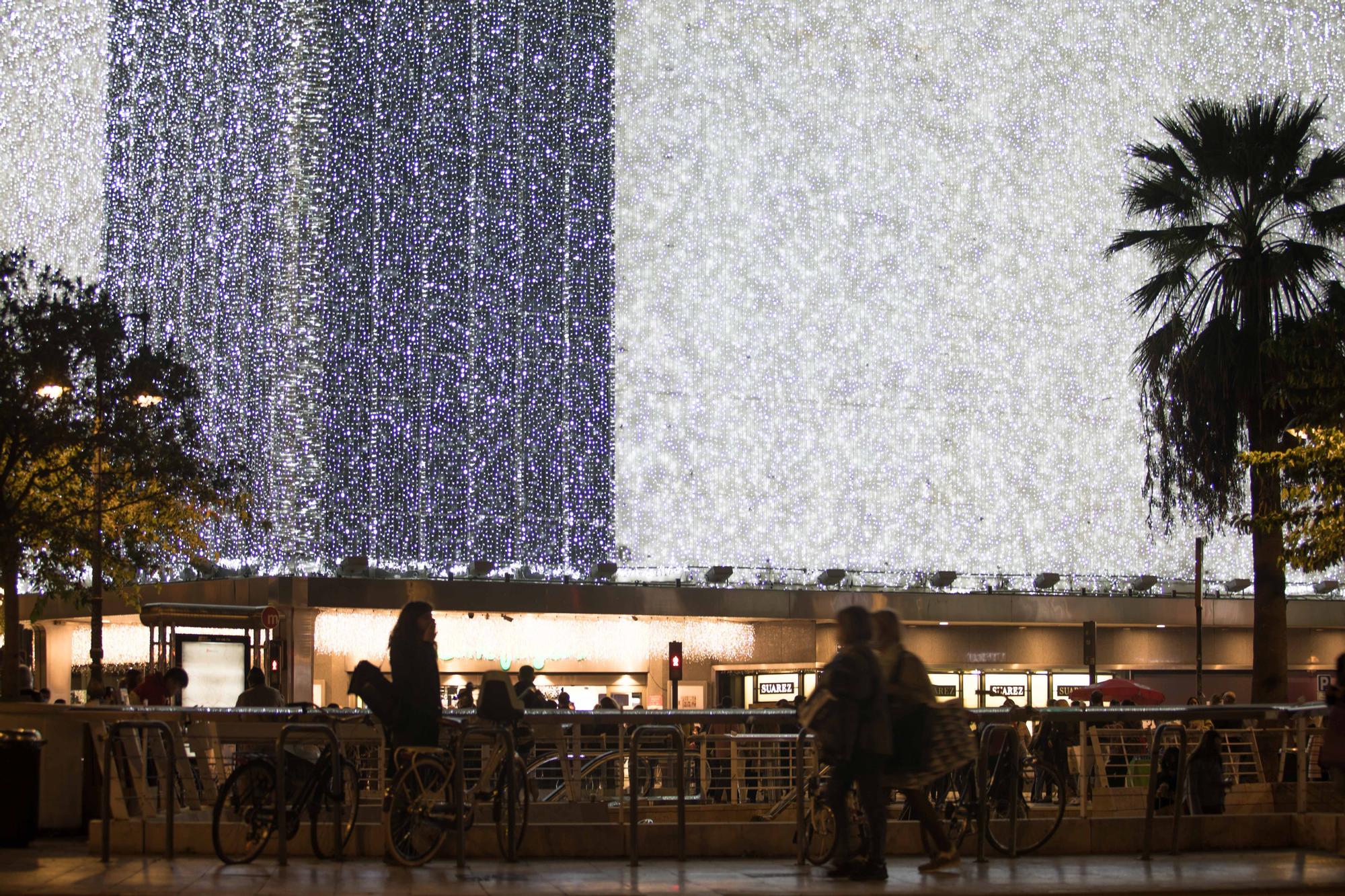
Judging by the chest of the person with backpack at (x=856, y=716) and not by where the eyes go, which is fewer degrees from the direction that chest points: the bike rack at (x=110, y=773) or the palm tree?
the bike rack

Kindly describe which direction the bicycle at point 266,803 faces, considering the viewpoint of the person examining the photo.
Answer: facing away from the viewer and to the right of the viewer

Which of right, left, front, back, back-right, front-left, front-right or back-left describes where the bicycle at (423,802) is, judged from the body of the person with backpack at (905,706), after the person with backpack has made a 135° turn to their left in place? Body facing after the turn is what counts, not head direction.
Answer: back-right

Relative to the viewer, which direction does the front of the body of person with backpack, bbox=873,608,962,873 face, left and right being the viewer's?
facing to the left of the viewer

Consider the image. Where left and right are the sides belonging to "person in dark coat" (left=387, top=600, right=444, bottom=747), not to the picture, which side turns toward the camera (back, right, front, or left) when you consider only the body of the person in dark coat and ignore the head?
right

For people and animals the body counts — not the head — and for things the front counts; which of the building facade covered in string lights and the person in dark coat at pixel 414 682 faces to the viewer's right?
the person in dark coat

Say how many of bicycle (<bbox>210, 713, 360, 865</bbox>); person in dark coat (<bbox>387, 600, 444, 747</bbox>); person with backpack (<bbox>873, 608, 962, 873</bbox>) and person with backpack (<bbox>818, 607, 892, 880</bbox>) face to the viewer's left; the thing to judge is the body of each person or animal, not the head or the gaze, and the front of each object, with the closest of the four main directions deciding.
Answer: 2

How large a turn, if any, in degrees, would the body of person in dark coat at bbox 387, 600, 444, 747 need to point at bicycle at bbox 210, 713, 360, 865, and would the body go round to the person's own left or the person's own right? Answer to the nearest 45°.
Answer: approximately 135° to the person's own left

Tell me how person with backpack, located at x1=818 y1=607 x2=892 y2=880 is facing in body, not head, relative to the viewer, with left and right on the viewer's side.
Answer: facing to the left of the viewer

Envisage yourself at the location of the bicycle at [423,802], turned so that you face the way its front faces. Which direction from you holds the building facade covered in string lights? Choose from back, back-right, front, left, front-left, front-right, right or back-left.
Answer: front-left

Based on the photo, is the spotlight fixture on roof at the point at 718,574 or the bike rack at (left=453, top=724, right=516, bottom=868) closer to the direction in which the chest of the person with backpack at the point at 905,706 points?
the bike rack

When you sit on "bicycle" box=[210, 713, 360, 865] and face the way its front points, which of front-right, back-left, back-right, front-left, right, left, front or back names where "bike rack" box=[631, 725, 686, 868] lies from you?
front-right

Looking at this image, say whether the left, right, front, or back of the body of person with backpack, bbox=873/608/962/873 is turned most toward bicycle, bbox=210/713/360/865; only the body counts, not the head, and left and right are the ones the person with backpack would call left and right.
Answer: front
